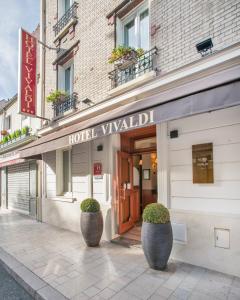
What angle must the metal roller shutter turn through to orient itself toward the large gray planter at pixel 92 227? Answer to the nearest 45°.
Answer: approximately 45° to its left

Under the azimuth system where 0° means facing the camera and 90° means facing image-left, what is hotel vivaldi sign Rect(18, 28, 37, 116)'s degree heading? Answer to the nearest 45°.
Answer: approximately 315°

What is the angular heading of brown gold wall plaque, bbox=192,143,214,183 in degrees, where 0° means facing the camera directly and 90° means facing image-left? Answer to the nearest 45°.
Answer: approximately 45°

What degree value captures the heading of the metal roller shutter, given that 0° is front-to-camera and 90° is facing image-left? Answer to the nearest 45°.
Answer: approximately 45°

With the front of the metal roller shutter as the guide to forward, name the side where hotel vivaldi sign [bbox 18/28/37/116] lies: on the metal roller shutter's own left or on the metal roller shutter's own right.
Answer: on the metal roller shutter's own left

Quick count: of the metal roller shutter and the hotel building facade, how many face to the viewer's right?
0

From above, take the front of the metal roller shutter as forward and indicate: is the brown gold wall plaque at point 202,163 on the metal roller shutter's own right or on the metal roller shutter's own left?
on the metal roller shutter's own left

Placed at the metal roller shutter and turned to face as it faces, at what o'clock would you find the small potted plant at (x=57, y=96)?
The small potted plant is roughly at 10 o'clock from the metal roller shutter.

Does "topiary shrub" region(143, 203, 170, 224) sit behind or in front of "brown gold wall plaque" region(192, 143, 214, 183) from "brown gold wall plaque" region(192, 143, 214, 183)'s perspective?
in front

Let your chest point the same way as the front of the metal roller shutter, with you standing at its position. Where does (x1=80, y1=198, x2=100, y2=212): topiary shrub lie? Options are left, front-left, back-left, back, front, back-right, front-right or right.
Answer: front-left

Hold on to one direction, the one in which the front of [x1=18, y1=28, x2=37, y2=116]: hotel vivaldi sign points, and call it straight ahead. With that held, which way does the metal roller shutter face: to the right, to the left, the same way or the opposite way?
to the right
